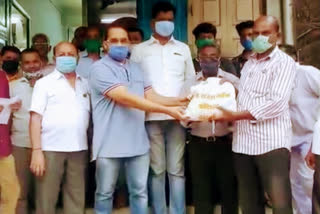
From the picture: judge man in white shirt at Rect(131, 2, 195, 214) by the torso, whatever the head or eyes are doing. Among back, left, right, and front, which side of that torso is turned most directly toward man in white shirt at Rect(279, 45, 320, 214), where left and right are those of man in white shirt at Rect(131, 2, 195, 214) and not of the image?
left

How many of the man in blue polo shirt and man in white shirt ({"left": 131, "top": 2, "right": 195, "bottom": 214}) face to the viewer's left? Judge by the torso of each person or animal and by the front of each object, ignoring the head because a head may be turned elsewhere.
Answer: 0

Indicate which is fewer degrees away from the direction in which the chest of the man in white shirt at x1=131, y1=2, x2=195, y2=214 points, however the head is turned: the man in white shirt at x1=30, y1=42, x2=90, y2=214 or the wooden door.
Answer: the man in white shirt

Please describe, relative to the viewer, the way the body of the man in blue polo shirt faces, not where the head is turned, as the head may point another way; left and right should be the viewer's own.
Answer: facing the viewer and to the right of the viewer

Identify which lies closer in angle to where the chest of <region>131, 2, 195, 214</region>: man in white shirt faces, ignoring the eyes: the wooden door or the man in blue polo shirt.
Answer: the man in blue polo shirt

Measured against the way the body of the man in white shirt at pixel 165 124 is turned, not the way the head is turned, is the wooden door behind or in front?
behind

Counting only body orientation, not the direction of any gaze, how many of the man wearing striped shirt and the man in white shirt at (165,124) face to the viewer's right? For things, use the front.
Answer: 0

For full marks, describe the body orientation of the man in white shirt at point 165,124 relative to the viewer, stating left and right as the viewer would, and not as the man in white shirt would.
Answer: facing the viewer

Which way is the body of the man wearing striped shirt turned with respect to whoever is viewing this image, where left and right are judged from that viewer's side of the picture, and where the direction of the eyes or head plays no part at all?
facing the viewer and to the left of the viewer

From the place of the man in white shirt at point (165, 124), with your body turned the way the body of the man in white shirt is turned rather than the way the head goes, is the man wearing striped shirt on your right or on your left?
on your left

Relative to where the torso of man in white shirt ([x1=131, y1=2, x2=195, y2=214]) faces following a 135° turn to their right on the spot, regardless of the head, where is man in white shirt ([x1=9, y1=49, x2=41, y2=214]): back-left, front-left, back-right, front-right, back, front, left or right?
front-left
